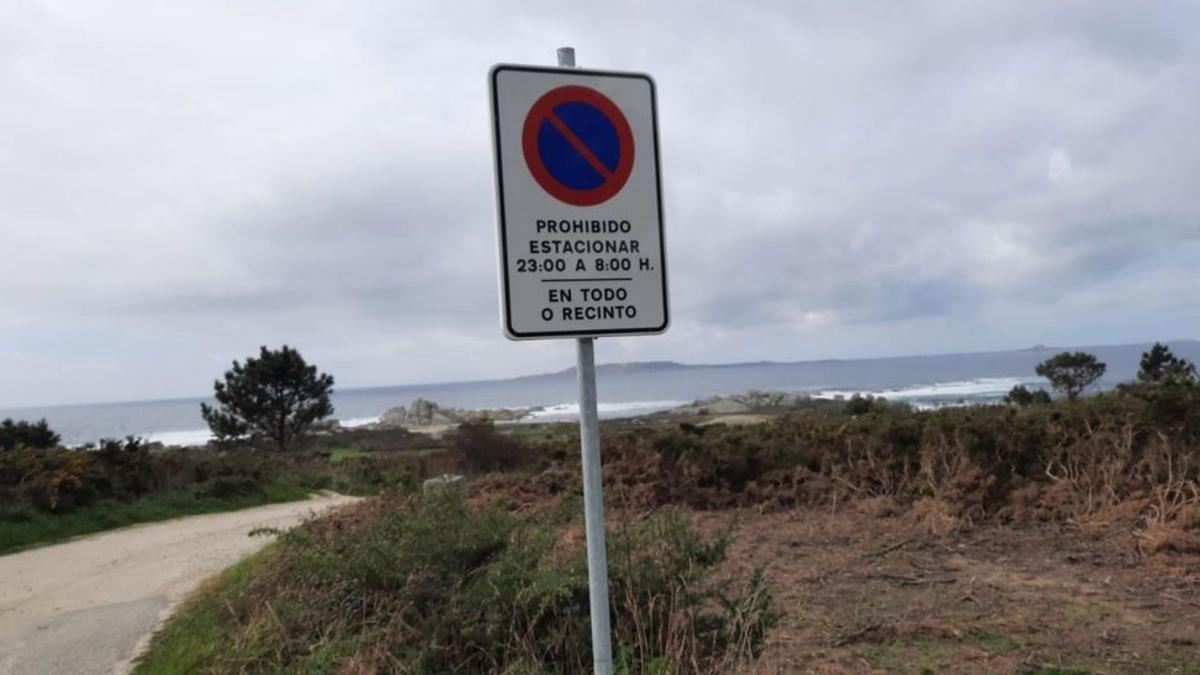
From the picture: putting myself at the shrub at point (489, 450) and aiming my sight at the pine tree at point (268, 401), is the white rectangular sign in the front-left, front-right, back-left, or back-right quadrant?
back-left

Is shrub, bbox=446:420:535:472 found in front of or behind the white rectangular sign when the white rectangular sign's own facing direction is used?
behind

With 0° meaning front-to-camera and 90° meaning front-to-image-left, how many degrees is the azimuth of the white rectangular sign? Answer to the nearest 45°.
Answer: approximately 0°

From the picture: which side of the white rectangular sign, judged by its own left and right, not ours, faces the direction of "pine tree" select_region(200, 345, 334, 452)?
back
